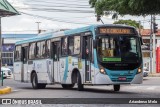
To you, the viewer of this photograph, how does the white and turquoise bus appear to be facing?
facing the viewer and to the right of the viewer
